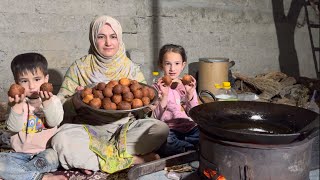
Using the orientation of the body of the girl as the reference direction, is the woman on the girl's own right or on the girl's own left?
on the girl's own right

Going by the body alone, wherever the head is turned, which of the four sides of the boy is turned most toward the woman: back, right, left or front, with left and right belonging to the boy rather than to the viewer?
left

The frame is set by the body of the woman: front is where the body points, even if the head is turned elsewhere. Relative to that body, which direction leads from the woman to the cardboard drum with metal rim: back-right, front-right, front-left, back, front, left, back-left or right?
back-left

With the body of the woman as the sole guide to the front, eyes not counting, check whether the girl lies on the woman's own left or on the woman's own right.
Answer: on the woman's own left

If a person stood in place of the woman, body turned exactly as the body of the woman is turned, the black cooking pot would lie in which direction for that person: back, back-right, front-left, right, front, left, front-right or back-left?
front-left

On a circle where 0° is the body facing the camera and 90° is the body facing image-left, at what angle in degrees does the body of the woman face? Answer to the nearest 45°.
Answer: approximately 0°

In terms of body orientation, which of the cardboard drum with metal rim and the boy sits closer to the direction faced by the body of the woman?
the boy

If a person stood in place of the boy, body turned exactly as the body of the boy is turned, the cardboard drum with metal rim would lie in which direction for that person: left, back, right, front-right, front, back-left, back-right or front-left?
back-left

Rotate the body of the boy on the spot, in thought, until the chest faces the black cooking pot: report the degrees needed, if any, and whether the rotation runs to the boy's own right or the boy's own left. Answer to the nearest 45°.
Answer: approximately 45° to the boy's own left
